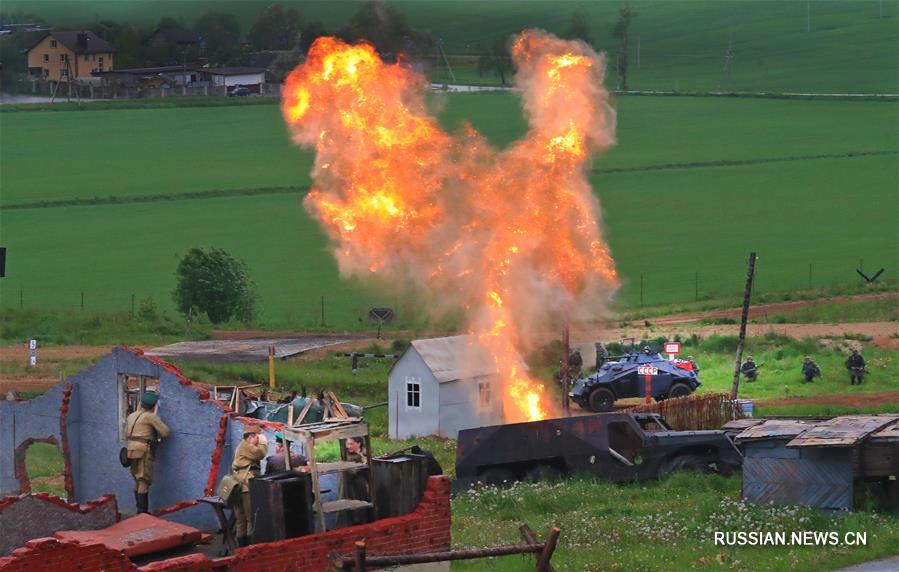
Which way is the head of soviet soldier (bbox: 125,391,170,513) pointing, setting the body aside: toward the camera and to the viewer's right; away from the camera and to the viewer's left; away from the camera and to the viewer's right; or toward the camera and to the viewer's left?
away from the camera and to the viewer's right

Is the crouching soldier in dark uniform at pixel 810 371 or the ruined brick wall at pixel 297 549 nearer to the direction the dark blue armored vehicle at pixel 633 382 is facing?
the ruined brick wall

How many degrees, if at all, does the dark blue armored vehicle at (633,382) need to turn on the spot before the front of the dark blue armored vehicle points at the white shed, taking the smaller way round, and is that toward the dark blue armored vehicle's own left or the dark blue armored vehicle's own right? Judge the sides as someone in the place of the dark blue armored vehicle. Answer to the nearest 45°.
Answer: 0° — it already faces it

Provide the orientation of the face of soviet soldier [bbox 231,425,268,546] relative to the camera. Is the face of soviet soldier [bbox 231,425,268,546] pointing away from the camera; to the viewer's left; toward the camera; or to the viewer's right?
to the viewer's right

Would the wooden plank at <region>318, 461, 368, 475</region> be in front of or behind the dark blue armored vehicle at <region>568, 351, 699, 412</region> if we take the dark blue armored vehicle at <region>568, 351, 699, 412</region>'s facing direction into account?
in front

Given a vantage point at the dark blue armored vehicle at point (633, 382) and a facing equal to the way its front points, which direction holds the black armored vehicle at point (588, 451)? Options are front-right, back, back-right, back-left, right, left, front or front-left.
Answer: front-left

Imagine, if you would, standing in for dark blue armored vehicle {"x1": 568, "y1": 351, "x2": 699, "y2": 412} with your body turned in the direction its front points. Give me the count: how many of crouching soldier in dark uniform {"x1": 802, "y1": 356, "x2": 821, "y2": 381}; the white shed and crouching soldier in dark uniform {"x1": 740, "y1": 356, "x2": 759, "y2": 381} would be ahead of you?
1
